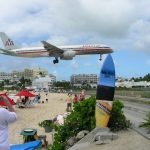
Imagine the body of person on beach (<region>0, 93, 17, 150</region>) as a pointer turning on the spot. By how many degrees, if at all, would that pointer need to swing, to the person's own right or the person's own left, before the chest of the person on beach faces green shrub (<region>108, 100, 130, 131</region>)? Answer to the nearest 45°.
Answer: approximately 45° to the person's own right

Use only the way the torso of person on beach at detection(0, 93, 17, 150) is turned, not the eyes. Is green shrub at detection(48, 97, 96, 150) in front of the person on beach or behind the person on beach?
in front

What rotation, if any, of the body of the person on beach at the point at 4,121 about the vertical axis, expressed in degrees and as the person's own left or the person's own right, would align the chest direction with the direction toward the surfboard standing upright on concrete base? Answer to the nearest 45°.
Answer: approximately 45° to the person's own right

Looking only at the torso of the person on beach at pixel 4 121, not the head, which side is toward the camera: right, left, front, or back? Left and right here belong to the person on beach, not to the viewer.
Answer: back
